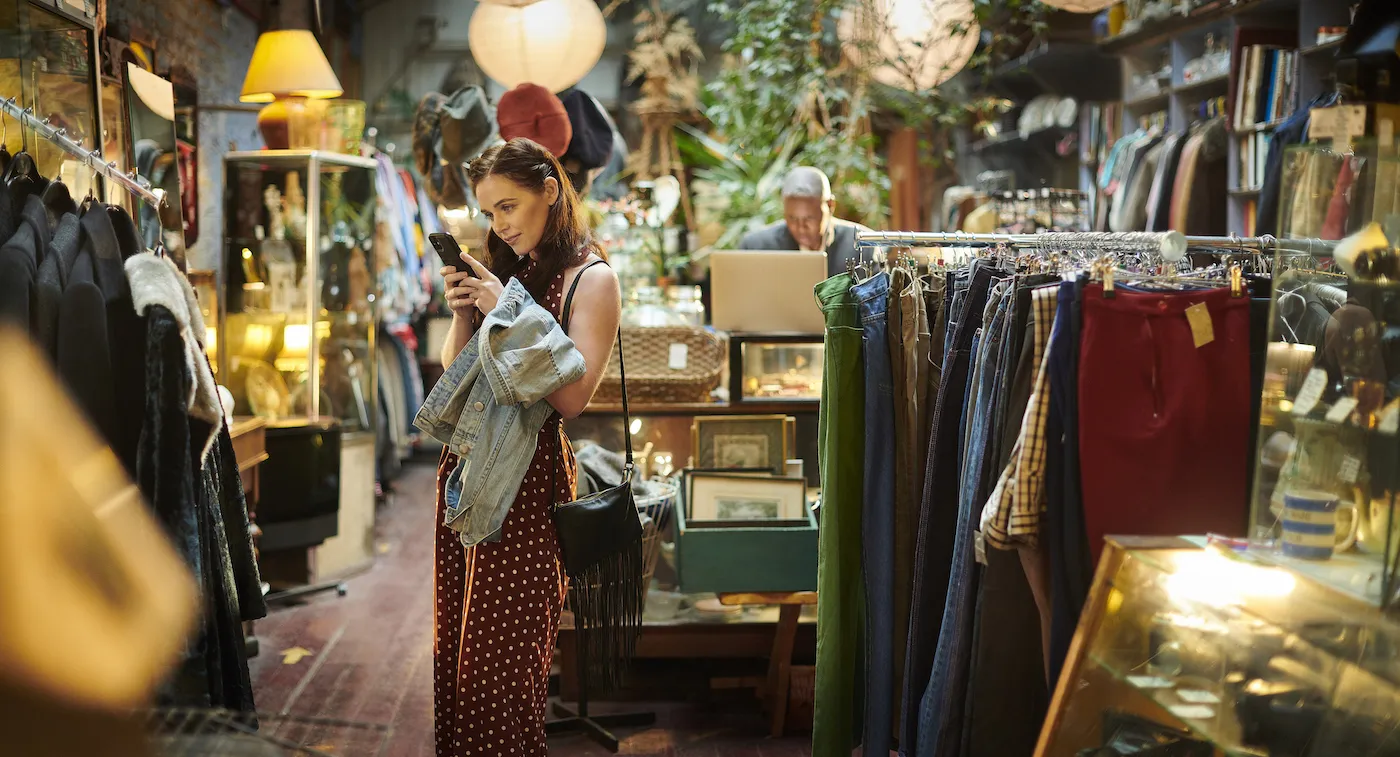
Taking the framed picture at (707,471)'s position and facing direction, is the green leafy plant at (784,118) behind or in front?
behind

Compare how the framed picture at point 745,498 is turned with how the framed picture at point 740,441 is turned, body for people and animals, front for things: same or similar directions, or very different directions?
same or similar directions

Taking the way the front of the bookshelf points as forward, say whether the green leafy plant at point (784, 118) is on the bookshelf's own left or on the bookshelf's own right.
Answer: on the bookshelf's own right

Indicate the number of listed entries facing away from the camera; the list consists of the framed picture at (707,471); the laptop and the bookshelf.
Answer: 1

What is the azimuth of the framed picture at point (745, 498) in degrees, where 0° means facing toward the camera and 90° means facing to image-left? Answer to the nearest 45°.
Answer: approximately 0°

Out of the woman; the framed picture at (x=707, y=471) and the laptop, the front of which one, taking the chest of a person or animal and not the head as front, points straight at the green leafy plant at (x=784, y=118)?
the laptop

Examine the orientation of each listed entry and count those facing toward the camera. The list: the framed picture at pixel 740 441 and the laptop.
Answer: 1

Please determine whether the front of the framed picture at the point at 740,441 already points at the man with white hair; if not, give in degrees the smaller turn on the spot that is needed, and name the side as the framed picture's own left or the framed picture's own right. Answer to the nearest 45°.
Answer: approximately 180°

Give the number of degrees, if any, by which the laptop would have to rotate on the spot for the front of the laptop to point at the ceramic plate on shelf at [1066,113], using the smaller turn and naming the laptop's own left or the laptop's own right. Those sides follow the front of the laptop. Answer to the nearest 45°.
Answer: approximately 45° to the laptop's own right

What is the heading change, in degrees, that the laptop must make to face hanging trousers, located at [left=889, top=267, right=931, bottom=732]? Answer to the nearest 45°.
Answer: approximately 180°

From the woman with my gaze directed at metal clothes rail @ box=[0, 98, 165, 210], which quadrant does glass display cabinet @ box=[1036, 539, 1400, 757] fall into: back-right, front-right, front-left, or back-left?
back-left
